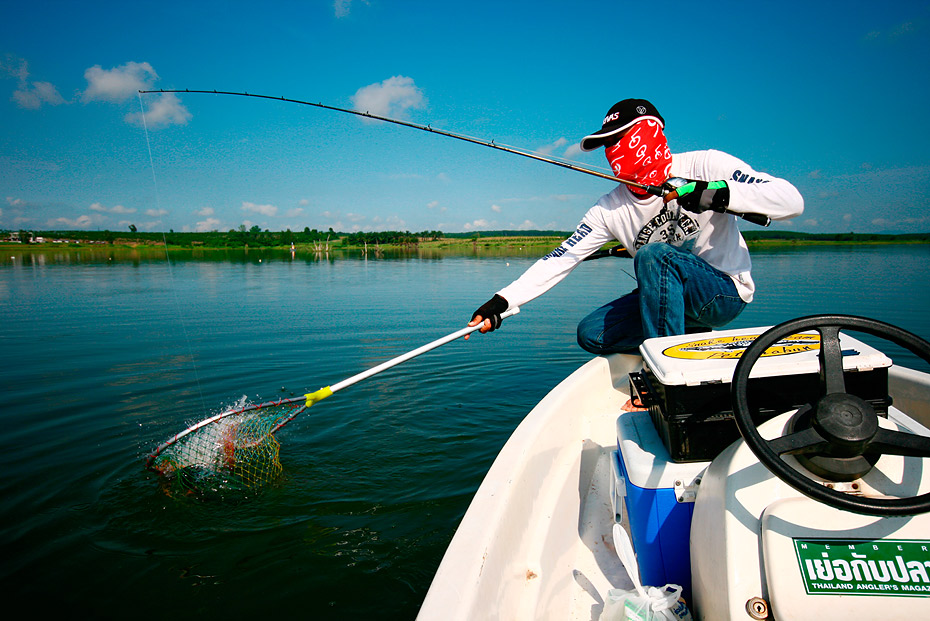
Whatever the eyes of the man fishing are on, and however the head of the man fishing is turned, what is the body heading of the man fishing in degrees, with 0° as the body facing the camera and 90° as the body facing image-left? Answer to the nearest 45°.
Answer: approximately 45°

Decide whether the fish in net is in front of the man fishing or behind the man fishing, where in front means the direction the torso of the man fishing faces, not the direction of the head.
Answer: in front

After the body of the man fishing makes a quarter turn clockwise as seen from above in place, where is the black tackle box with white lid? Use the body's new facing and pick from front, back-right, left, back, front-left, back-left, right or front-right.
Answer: back-left
